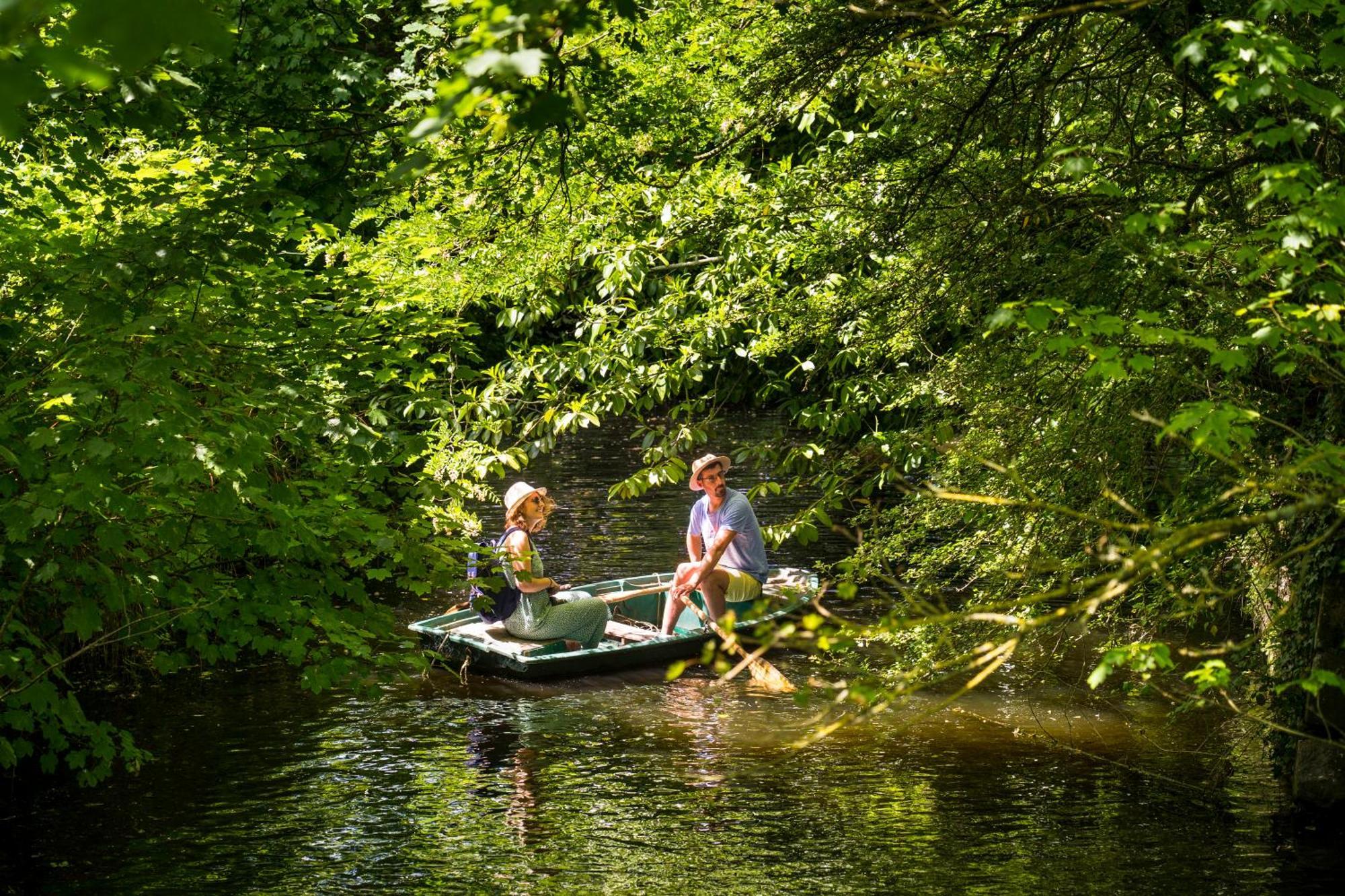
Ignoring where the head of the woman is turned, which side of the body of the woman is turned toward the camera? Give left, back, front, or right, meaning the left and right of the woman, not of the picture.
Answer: right

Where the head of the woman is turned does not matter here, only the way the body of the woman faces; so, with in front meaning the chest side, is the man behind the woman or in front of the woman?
in front

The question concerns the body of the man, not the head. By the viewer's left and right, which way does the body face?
facing the viewer and to the left of the viewer

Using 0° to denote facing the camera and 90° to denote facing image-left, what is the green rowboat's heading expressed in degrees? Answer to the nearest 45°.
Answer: approximately 225°

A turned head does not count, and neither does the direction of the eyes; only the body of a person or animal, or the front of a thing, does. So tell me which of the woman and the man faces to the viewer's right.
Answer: the woman

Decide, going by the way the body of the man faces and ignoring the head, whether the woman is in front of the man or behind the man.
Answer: in front

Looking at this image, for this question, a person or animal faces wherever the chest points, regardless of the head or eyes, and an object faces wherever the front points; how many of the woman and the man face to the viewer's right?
1
